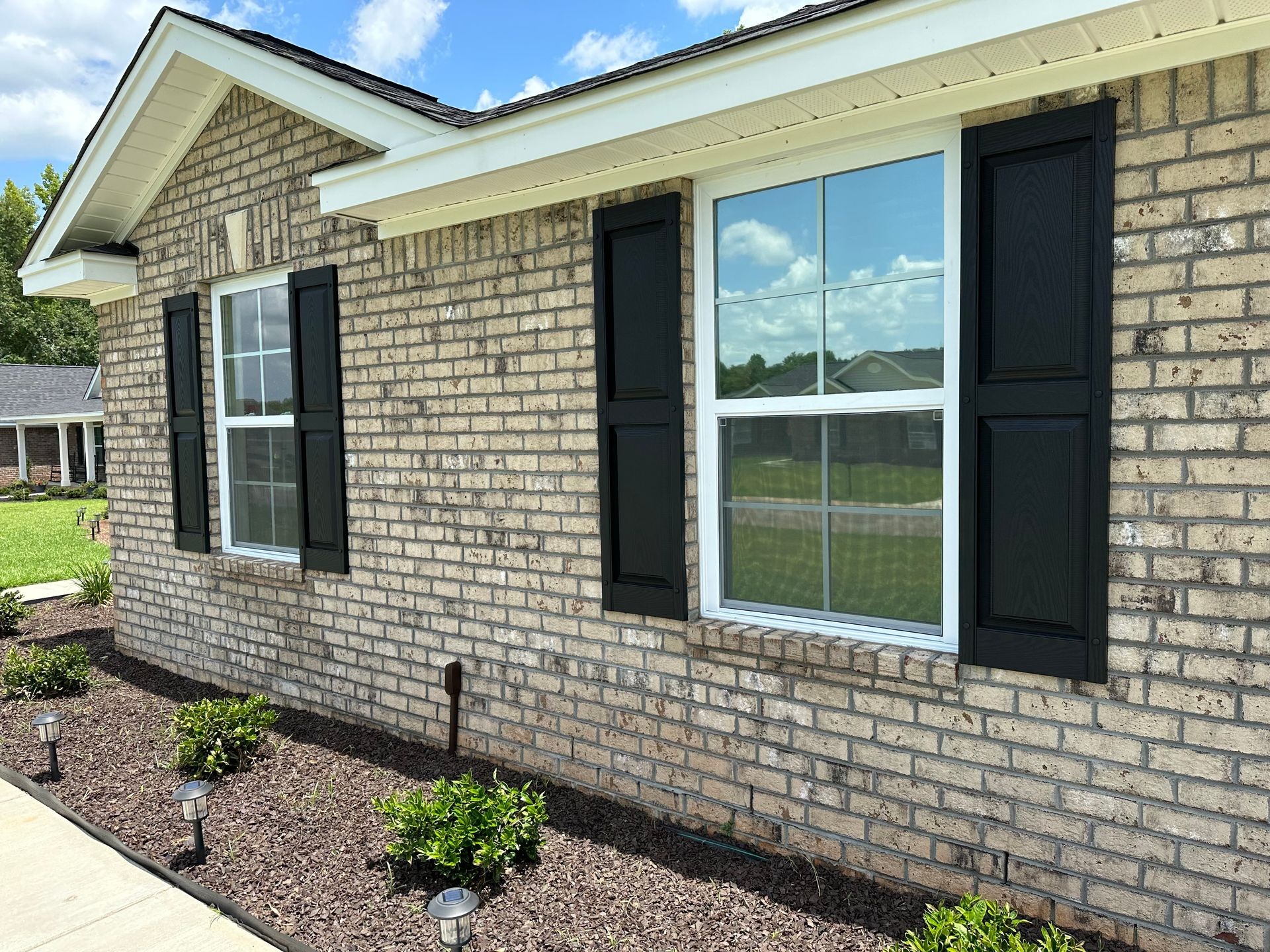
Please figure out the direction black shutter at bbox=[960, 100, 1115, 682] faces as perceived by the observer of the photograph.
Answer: facing the viewer and to the left of the viewer

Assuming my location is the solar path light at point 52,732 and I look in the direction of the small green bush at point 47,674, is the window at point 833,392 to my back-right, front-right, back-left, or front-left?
back-right

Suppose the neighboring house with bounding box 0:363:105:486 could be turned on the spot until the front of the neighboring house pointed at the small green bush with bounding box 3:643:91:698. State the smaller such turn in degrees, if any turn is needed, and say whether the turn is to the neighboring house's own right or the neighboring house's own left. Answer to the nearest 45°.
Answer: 0° — it already faces it

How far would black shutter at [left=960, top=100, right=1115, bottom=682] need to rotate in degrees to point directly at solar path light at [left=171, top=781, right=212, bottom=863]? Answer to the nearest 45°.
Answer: approximately 45° to its right

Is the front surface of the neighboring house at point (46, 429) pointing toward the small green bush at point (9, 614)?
yes

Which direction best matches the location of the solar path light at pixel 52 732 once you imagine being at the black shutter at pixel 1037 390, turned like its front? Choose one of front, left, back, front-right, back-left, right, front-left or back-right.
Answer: front-right

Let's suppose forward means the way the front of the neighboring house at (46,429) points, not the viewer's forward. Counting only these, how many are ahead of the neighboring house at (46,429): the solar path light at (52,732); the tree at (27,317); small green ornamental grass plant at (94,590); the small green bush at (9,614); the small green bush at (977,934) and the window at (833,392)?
5

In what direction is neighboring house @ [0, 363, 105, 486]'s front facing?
toward the camera

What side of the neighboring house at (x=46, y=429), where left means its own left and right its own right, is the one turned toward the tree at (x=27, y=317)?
back

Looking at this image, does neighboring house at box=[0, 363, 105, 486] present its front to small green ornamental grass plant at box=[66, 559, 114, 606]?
yes

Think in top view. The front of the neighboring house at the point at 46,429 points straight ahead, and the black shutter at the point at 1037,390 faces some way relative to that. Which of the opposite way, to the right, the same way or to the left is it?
to the right

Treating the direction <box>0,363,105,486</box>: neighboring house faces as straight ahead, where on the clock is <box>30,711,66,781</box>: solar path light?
The solar path light is roughly at 12 o'clock from the neighboring house.

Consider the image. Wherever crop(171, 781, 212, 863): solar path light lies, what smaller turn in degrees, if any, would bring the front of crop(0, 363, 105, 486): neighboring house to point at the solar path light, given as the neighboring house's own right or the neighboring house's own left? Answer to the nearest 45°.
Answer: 0° — it already faces it

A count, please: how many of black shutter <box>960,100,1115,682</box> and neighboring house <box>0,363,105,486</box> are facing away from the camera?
0
